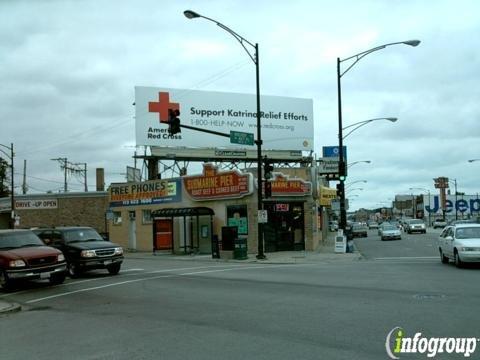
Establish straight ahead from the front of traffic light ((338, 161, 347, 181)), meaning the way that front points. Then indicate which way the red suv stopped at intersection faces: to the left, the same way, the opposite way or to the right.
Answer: to the left

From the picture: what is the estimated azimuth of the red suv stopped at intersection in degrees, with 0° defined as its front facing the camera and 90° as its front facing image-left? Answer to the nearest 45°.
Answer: approximately 315°

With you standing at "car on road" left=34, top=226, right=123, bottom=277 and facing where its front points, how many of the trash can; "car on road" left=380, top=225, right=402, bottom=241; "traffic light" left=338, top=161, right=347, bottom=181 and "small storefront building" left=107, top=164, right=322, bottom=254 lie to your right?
0

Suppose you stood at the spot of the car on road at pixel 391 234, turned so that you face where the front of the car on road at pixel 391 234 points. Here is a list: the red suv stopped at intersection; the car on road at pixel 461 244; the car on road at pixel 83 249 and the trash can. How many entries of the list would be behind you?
0

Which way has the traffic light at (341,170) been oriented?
toward the camera

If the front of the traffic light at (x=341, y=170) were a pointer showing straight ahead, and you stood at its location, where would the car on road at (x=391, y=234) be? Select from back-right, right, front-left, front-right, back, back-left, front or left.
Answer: back

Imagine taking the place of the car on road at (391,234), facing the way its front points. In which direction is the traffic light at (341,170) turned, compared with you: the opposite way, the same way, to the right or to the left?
the same way

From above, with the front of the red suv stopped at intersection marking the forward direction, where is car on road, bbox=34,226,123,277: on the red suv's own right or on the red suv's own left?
on the red suv's own left

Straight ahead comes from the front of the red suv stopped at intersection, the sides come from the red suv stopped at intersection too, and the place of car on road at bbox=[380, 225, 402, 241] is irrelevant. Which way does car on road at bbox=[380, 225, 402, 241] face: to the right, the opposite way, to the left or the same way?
to the right

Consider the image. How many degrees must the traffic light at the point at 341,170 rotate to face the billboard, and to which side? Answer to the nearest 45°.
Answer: approximately 135° to its right

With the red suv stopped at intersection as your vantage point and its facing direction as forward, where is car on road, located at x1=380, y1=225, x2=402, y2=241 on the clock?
The car on road is roughly at 9 o'clock from the red suv stopped at intersection.

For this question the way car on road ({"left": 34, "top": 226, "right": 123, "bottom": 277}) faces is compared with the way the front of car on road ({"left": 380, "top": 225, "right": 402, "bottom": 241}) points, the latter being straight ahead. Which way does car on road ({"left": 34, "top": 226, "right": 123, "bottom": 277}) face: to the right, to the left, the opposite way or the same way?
to the left

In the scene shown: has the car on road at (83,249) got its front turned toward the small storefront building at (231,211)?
no

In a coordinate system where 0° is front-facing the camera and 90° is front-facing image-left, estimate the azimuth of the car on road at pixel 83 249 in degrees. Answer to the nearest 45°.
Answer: approximately 315°

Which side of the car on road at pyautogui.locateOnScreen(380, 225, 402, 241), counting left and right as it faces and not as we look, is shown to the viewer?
front

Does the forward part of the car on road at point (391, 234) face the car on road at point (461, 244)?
yes
